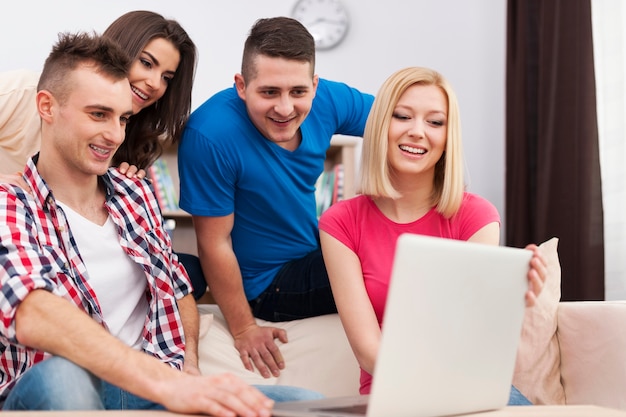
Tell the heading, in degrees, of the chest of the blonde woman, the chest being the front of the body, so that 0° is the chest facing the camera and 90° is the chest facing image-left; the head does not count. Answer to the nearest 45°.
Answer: approximately 0°

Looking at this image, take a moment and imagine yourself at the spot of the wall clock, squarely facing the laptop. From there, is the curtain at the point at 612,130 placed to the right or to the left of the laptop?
left

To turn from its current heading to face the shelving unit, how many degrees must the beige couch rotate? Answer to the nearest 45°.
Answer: approximately 135° to its right

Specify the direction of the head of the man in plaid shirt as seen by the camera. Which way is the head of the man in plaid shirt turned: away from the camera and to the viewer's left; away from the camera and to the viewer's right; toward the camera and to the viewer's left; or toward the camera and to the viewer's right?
toward the camera and to the viewer's right

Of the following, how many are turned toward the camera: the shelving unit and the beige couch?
2

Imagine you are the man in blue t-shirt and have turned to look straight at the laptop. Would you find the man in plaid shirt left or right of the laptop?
right

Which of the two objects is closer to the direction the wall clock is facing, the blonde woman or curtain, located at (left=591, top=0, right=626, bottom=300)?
the blonde woman

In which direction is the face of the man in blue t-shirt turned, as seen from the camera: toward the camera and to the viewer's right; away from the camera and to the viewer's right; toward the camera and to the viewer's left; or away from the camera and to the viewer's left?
toward the camera and to the viewer's right

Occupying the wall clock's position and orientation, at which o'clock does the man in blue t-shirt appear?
The man in blue t-shirt is roughly at 12 o'clock from the wall clock.

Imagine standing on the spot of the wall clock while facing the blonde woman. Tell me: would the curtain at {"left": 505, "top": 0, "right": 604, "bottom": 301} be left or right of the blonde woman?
left

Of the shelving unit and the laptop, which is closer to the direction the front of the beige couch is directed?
the laptop

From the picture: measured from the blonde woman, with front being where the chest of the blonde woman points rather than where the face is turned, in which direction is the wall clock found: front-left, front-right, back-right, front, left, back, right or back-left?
back

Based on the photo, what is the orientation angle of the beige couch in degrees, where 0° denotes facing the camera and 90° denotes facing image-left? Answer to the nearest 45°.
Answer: approximately 0°
